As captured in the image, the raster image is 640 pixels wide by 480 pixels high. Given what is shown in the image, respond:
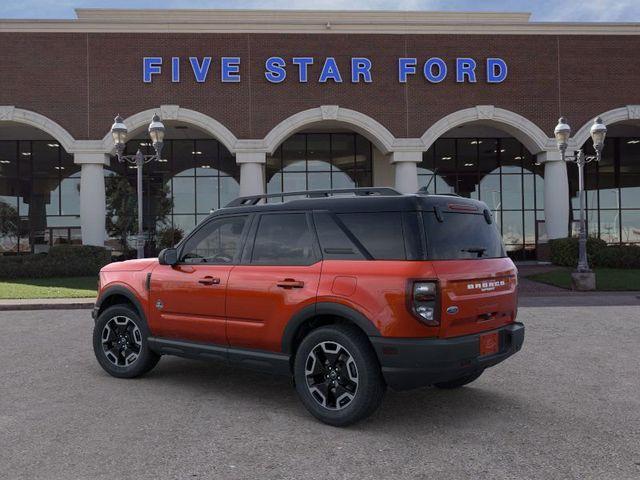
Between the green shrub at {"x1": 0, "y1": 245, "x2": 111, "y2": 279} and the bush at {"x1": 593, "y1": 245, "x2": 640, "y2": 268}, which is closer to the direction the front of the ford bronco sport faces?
the green shrub

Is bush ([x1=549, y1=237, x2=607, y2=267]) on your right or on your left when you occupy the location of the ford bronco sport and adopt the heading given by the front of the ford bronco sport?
on your right

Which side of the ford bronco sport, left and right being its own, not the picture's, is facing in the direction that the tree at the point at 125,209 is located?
front

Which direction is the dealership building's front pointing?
toward the camera

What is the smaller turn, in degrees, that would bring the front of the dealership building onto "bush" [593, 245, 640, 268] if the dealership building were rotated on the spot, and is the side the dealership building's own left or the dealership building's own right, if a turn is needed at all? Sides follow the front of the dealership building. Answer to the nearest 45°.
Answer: approximately 90° to the dealership building's own left

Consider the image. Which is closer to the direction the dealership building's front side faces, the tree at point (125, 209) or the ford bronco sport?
the ford bronco sport

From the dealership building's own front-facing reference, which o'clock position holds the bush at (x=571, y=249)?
The bush is roughly at 9 o'clock from the dealership building.

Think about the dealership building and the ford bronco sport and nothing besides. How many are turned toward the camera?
1

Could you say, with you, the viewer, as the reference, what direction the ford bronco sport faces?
facing away from the viewer and to the left of the viewer

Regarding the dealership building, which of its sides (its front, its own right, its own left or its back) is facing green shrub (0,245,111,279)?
right
